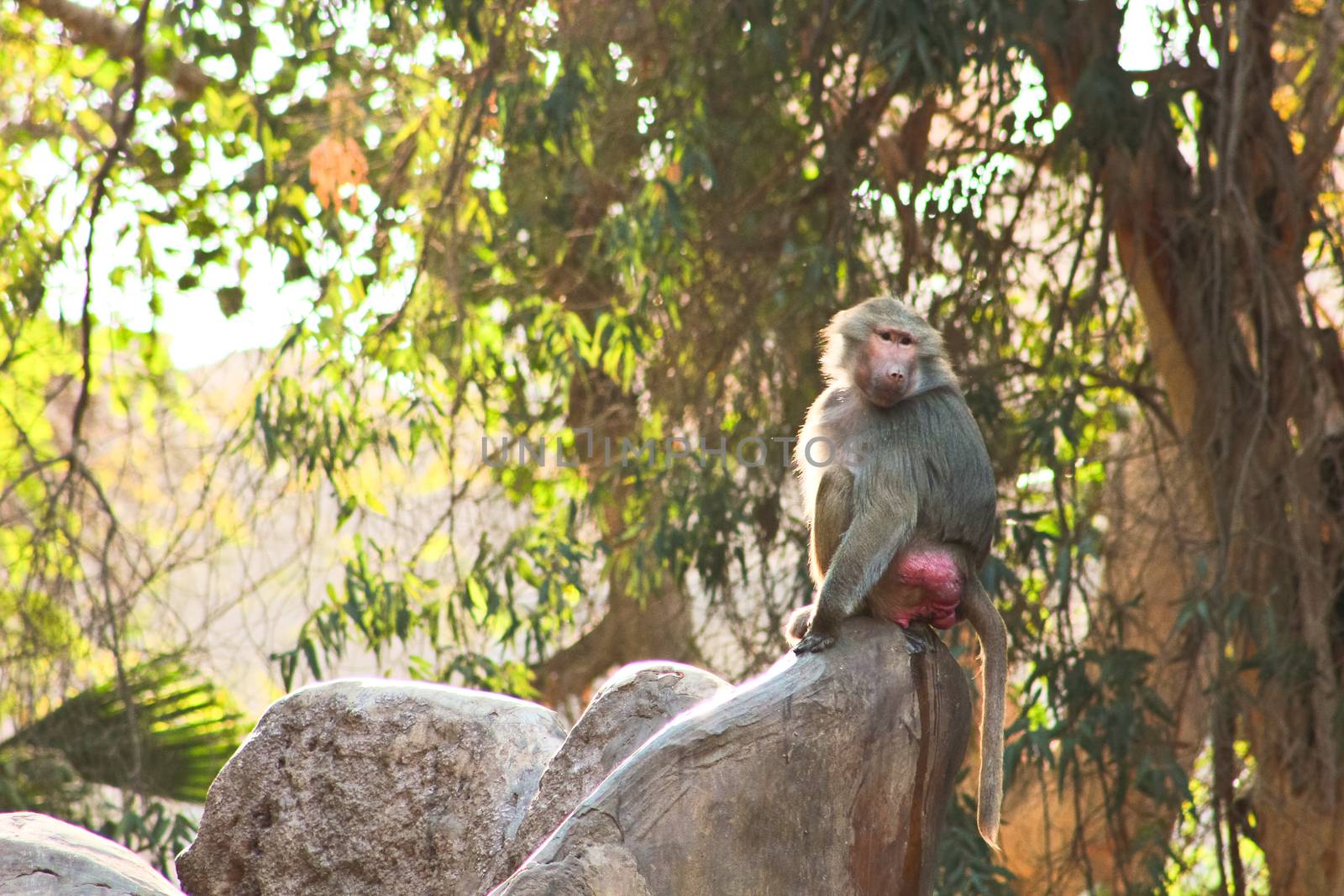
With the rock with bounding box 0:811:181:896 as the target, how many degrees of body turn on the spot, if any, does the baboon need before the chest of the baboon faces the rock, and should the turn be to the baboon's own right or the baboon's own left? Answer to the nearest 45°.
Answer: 0° — it already faces it

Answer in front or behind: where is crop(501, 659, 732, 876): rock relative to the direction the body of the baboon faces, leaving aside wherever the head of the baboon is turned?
in front

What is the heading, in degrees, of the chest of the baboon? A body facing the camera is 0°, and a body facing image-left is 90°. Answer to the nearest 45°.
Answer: approximately 90°
